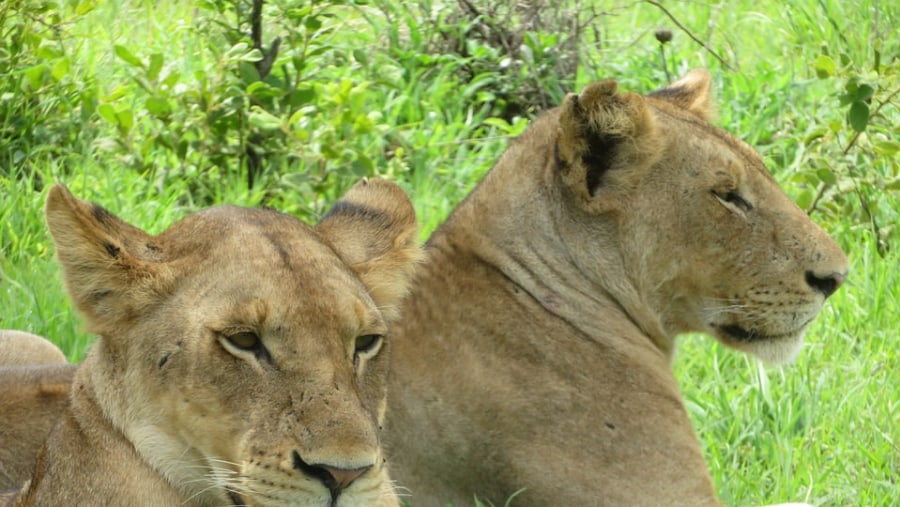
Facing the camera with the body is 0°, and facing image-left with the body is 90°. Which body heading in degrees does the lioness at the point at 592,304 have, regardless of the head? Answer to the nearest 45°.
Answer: approximately 270°

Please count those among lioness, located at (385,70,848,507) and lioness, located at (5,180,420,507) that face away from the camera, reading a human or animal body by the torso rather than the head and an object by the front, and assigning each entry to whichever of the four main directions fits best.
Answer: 0

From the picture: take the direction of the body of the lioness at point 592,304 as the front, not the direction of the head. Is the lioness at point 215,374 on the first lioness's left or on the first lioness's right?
on the first lioness's right

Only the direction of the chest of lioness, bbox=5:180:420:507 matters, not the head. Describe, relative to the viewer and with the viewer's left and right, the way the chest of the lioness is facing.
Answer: facing the viewer and to the right of the viewer

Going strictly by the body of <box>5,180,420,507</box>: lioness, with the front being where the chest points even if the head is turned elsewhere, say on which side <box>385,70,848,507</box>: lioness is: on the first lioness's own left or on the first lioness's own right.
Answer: on the first lioness's own left
